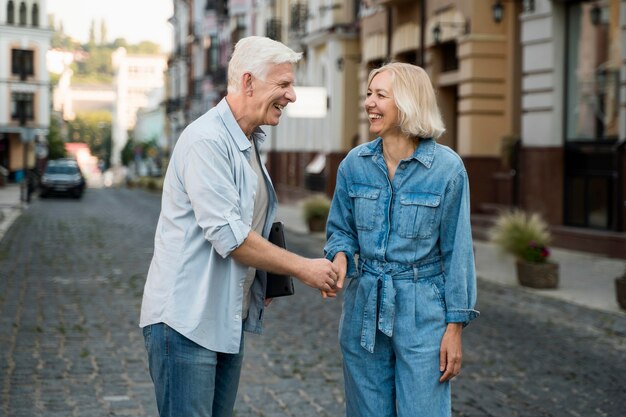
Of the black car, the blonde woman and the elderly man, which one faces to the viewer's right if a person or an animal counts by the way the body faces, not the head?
the elderly man

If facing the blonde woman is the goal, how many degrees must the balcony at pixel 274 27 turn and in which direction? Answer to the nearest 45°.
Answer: approximately 45° to its left

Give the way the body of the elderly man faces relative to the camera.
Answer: to the viewer's right

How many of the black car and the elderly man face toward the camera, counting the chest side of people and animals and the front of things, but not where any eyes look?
1

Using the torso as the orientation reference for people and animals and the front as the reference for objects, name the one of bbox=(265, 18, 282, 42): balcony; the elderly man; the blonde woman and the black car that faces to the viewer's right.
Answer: the elderly man

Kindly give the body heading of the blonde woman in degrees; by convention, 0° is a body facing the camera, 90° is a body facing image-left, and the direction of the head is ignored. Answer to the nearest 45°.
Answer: approximately 45°

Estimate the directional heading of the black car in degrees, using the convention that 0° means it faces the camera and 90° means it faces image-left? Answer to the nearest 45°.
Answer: approximately 0°

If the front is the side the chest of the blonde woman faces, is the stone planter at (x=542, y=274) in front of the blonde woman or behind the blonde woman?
behind

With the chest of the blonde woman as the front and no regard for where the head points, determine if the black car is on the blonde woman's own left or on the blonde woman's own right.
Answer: on the blonde woman's own right

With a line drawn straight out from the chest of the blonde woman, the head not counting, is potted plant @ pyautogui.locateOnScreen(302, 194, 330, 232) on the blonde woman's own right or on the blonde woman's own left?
on the blonde woman's own right
